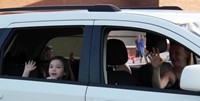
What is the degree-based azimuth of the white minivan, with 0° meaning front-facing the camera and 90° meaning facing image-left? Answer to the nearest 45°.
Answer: approximately 270°
